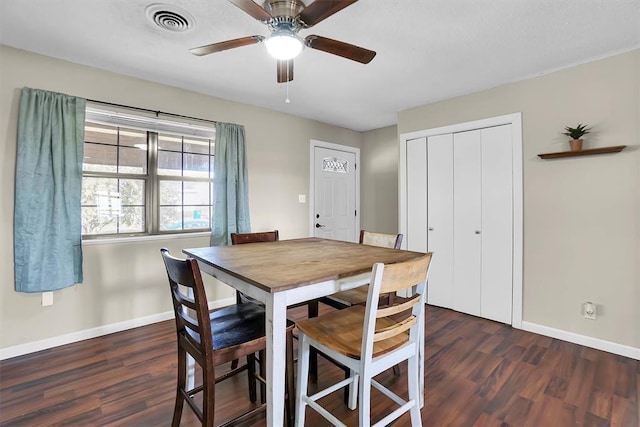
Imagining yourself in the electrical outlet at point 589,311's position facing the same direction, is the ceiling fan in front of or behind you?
in front

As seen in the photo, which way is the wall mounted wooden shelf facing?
toward the camera

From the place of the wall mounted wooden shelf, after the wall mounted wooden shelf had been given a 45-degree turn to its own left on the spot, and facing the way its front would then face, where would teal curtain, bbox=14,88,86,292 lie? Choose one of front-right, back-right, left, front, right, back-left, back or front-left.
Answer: right

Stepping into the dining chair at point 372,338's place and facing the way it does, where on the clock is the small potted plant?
The small potted plant is roughly at 3 o'clock from the dining chair.

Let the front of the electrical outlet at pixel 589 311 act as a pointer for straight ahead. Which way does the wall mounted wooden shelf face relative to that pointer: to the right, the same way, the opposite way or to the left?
the same way

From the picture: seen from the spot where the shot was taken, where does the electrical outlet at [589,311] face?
facing the viewer

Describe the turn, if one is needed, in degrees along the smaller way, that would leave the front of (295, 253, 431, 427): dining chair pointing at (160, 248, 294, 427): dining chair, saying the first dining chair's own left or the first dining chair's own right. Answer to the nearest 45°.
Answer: approximately 45° to the first dining chair's own left

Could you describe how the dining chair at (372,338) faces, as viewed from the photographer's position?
facing away from the viewer and to the left of the viewer

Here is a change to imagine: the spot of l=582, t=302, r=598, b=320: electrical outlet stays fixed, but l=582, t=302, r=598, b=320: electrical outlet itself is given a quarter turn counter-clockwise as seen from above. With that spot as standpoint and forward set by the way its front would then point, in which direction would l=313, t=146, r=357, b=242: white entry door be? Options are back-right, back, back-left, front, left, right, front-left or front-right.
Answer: back

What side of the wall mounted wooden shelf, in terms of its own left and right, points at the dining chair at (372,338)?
front

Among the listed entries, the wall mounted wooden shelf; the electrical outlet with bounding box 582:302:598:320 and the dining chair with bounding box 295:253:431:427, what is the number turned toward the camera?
2

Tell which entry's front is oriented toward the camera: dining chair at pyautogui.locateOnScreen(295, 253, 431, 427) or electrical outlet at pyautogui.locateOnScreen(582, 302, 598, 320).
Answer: the electrical outlet

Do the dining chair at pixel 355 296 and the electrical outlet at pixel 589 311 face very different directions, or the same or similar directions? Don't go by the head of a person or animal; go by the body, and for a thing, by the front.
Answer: same or similar directions

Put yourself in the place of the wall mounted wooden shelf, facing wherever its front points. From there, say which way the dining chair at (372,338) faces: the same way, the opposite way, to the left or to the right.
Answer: to the right

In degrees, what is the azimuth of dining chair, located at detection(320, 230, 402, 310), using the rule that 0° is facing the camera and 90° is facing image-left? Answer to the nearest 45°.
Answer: approximately 45°
